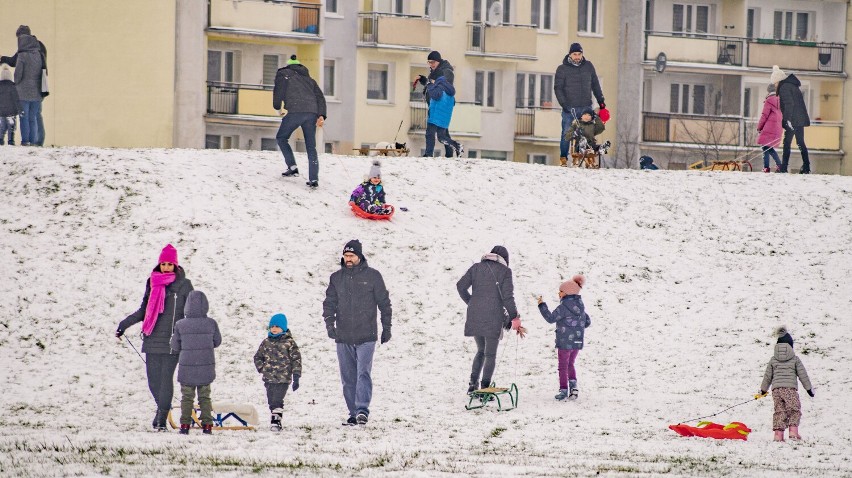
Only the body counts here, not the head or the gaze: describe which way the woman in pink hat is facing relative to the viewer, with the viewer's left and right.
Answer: facing the viewer

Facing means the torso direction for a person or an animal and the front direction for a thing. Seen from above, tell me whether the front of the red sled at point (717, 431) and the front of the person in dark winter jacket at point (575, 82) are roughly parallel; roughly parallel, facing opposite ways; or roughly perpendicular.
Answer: roughly perpendicular

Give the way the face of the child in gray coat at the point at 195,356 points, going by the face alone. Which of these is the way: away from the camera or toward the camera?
away from the camera

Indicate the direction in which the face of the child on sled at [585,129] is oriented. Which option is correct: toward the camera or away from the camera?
toward the camera

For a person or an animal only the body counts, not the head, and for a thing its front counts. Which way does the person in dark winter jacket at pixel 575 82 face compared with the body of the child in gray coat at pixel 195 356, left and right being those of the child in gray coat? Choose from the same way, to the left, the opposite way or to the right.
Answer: the opposite way

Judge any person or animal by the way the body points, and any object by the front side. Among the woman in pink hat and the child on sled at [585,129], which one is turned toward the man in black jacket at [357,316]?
the child on sled

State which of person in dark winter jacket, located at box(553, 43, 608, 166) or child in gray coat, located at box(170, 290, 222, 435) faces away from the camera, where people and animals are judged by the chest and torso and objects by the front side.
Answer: the child in gray coat

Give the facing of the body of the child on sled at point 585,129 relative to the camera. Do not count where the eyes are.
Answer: toward the camera

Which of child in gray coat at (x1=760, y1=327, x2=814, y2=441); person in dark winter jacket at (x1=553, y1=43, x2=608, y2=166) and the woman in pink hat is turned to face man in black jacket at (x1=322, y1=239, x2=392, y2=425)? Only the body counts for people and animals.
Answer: the person in dark winter jacket

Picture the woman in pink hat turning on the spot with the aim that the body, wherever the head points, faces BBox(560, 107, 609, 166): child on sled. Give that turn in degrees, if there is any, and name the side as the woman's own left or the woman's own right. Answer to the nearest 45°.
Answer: approximately 135° to the woman's own left

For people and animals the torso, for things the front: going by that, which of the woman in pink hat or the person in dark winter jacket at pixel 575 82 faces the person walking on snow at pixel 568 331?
the person in dark winter jacket at pixel 575 82

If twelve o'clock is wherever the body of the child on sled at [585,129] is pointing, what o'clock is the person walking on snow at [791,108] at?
The person walking on snow is roughly at 8 o'clock from the child on sled.

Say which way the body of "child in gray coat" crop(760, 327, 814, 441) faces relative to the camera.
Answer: away from the camera
